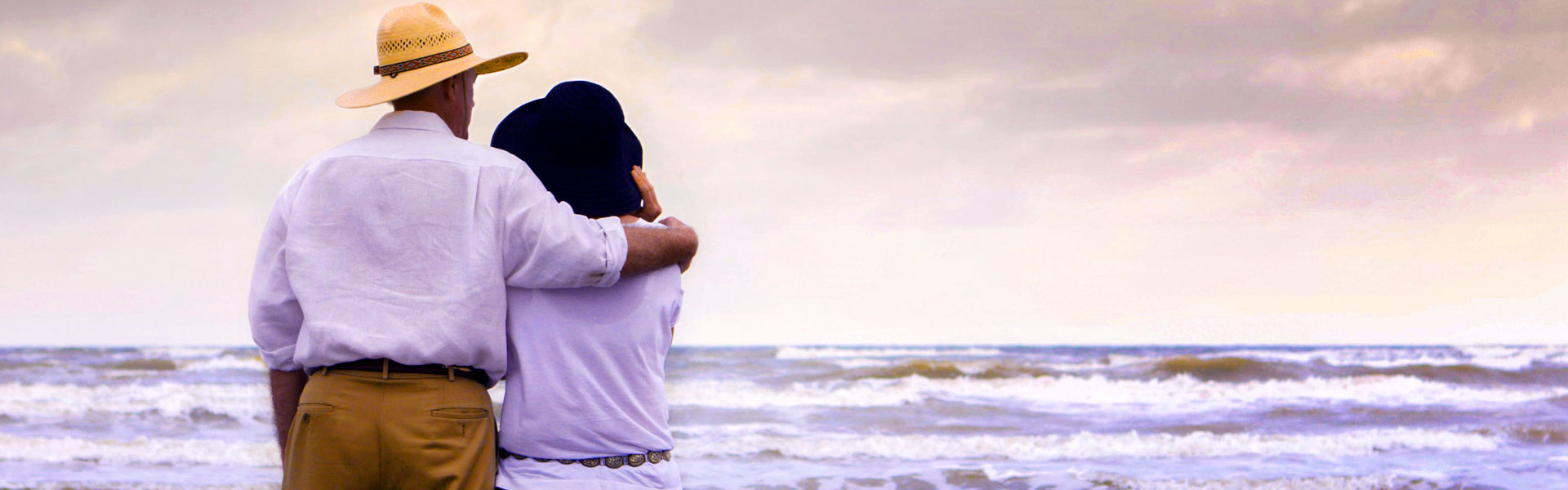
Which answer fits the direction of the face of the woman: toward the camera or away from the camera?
away from the camera

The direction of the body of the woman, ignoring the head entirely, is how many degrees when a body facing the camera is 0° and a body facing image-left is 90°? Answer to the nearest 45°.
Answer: approximately 180°
